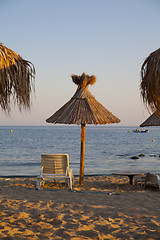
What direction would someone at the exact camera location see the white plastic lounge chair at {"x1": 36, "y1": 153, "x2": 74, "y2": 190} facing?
facing away from the viewer
